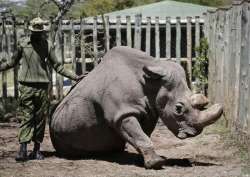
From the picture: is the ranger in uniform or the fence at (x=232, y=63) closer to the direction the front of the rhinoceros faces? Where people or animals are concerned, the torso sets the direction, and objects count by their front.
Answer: the fence

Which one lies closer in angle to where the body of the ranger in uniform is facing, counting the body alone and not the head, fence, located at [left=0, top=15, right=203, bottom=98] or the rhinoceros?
the rhinoceros

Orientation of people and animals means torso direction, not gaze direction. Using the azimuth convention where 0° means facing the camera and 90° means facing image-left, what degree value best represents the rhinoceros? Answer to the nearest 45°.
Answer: approximately 270°

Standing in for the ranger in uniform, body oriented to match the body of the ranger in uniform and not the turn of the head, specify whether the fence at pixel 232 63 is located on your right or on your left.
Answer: on your left

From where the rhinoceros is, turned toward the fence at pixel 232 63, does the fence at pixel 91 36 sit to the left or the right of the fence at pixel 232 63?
left

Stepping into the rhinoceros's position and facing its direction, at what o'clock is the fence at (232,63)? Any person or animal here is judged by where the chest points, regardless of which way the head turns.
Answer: The fence is roughly at 10 o'clock from the rhinoceros.

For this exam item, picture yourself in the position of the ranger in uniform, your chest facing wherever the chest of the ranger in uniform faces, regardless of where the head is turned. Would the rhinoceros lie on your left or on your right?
on your left
